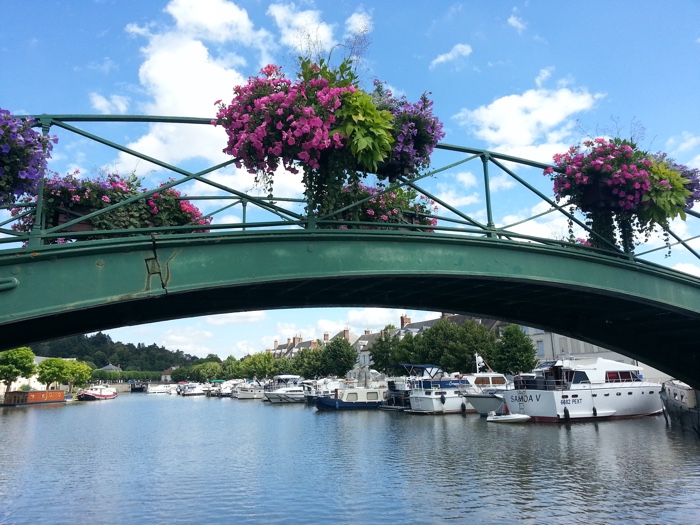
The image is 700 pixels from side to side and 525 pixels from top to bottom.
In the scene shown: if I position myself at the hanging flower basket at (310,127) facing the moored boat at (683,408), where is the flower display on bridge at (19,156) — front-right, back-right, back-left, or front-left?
back-left

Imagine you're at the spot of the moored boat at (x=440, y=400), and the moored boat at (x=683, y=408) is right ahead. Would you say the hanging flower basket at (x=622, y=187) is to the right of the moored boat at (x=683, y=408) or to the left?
right

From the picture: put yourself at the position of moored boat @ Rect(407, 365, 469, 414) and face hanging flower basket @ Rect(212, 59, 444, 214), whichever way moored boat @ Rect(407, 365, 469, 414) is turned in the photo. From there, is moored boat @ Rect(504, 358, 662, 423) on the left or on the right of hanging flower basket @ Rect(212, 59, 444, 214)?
left

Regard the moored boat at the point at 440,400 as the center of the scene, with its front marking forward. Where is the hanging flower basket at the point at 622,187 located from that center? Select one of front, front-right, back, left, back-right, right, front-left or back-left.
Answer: back-right

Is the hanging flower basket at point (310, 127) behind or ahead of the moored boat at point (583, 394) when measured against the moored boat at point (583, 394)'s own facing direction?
behind
